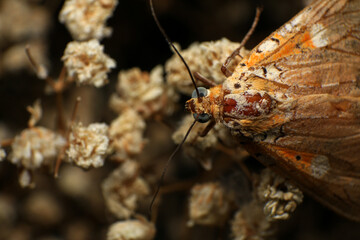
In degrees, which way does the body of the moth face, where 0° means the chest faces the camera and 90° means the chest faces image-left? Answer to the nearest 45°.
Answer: approximately 90°

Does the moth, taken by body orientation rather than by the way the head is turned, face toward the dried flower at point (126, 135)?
yes

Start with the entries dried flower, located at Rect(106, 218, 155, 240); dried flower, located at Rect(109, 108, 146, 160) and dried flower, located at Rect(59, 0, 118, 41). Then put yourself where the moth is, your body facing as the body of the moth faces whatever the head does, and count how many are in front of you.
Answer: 3

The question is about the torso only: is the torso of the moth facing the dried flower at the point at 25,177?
yes

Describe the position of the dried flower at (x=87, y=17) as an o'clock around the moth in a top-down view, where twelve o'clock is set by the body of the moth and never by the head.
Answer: The dried flower is roughly at 12 o'clock from the moth.

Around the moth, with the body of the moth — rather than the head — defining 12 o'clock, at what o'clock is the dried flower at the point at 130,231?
The dried flower is roughly at 12 o'clock from the moth.
